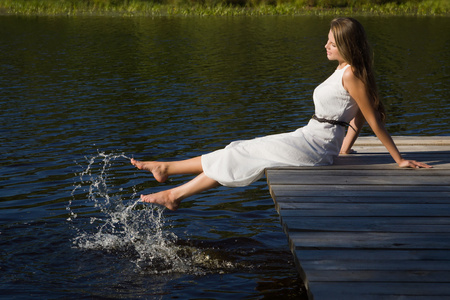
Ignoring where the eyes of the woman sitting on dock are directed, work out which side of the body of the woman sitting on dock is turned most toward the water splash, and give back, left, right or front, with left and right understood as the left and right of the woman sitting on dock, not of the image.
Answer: front

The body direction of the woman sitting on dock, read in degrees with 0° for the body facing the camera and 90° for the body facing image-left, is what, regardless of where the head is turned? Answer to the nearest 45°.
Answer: approximately 90°

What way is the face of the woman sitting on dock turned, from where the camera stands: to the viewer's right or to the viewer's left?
to the viewer's left
